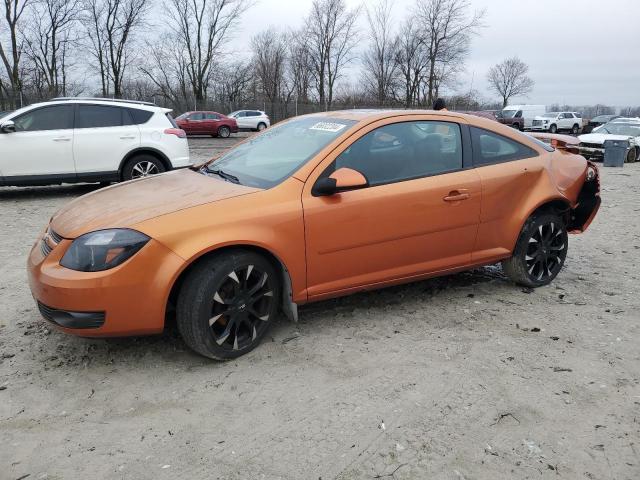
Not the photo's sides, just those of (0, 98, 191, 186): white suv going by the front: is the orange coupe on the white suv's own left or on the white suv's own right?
on the white suv's own left

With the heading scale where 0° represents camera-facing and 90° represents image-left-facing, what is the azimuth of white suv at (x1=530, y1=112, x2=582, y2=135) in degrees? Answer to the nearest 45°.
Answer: approximately 45°

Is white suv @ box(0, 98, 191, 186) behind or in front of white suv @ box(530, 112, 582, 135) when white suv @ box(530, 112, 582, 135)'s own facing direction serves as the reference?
in front

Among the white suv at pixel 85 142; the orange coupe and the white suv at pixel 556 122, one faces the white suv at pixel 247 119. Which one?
the white suv at pixel 556 122

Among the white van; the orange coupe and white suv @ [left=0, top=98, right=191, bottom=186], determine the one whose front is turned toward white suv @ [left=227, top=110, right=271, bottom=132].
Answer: the white van

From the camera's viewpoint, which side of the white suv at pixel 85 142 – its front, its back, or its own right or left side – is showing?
left

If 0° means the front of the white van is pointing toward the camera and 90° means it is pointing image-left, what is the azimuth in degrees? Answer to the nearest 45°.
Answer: approximately 45°

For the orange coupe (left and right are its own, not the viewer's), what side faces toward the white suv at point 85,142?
right

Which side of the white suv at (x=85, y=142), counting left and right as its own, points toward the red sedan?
right

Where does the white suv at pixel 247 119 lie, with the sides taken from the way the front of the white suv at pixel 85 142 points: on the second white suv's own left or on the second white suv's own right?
on the second white suv's own right

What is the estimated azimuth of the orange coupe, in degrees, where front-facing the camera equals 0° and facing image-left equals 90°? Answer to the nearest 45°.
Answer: approximately 45°

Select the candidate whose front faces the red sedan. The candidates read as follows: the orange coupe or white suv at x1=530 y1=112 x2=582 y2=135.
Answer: the white suv

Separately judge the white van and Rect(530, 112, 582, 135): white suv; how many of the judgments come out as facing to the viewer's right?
0

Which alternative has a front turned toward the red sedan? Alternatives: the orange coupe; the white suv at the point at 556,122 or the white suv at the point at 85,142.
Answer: the white suv at the point at 556,122
